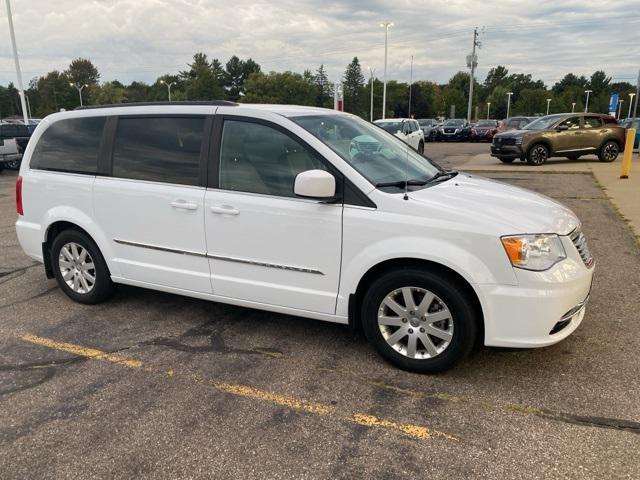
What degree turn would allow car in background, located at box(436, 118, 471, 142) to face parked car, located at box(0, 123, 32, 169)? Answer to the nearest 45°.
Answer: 0° — it already faces it

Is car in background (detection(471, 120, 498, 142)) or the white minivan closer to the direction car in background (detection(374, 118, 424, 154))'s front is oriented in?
the white minivan

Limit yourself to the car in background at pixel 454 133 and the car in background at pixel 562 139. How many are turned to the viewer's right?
0

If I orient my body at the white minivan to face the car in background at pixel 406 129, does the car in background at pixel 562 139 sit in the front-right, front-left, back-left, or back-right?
front-right

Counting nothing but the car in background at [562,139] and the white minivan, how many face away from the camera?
0

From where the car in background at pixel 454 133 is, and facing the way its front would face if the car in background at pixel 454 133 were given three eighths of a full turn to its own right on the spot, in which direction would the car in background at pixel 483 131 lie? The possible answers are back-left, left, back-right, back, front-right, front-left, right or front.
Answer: right

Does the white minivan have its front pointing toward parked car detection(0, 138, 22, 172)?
no

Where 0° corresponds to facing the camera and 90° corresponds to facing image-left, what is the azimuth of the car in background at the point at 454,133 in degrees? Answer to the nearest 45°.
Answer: approximately 45°

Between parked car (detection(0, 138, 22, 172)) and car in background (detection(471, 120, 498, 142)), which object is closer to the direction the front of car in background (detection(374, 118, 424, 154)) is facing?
the parked car

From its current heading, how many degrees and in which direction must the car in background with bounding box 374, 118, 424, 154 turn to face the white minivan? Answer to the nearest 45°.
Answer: approximately 45° to its left

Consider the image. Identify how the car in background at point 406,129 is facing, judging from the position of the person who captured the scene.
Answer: facing the viewer and to the left of the viewer

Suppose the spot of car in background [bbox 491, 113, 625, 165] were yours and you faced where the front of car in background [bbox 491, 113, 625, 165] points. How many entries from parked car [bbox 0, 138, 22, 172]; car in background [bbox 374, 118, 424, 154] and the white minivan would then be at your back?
0

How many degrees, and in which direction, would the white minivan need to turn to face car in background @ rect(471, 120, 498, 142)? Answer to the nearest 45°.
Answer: approximately 135° to its left

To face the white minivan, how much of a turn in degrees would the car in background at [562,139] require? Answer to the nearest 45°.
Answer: approximately 45° to its left

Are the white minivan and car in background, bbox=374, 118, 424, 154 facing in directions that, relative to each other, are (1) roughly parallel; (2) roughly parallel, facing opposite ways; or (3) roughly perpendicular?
roughly perpendicular
